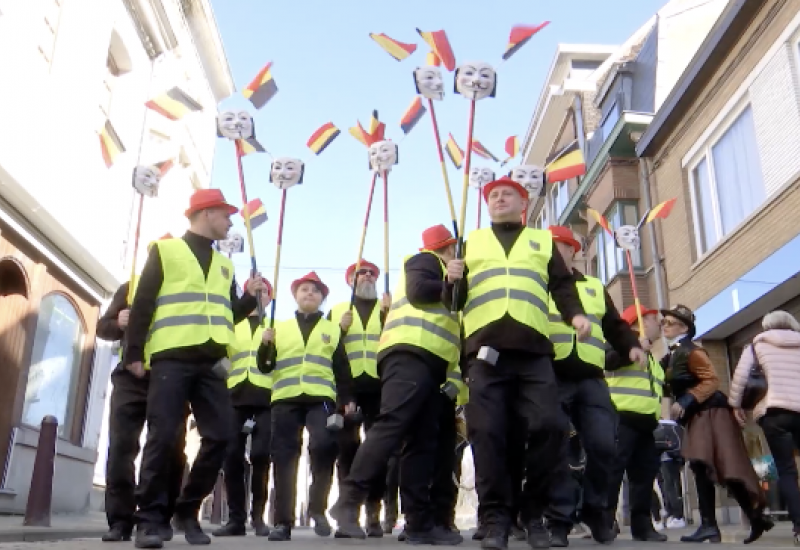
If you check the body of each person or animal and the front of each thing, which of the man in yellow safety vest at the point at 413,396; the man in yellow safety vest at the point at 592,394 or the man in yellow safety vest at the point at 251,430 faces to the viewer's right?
the man in yellow safety vest at the point at 413,396

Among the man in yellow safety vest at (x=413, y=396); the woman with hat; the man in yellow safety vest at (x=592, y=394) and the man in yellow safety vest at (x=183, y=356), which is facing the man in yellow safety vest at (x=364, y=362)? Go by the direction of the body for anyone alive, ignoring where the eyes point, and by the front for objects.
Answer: the woman with hat

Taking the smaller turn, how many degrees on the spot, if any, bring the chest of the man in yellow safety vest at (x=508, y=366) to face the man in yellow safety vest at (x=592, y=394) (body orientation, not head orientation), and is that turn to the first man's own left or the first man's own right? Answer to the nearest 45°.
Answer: approximately 135° to the first man's own left

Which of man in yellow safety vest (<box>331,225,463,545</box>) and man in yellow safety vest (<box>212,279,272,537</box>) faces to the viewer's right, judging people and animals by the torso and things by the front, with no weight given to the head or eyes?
man in yellow safety vest (<box>331,225,463,545</box>)

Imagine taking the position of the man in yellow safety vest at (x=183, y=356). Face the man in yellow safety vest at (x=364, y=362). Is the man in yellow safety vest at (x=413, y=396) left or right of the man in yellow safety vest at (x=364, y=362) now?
right

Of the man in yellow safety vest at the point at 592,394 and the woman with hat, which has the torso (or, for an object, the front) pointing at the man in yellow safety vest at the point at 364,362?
the woman with hat

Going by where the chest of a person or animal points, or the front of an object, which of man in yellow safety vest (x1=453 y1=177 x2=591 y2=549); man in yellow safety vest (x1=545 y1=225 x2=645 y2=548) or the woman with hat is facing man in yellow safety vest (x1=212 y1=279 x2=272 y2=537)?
the woman with hat

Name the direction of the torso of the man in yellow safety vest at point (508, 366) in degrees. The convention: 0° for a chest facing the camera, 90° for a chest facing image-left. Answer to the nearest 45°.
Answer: approximately 0°

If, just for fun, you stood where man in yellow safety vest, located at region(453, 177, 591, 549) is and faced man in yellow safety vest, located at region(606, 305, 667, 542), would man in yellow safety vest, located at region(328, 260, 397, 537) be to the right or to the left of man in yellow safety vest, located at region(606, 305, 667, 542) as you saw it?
left

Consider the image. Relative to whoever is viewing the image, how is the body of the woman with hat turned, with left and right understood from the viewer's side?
facing to the left of the viewer
